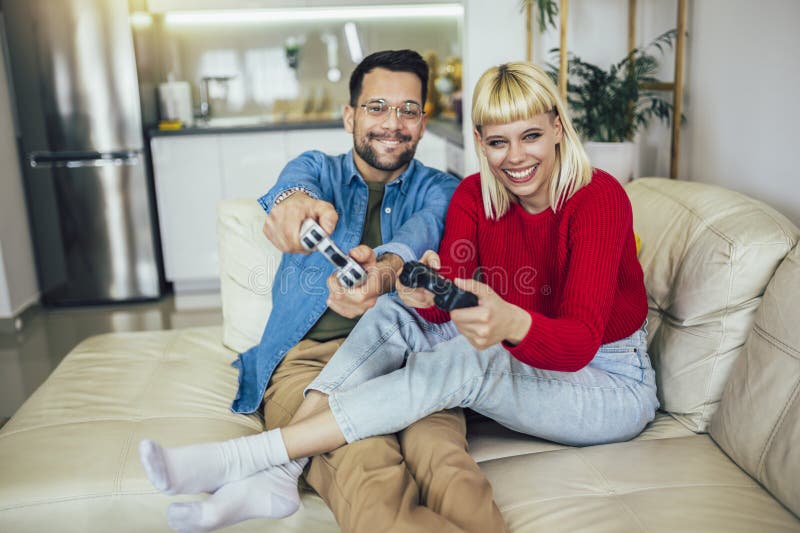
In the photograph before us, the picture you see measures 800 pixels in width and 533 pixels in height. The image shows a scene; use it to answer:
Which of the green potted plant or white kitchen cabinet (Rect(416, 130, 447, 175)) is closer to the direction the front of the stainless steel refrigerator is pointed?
the green potted plant

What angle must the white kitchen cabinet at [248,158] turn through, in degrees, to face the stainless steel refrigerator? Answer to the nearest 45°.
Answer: approximately 90° to its right

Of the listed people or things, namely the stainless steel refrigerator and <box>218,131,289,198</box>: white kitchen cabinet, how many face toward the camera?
2

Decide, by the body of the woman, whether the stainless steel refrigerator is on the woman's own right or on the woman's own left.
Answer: on the woman's own right

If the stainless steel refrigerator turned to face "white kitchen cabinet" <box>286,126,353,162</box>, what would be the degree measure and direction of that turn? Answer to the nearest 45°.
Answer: approximately 90° to its left

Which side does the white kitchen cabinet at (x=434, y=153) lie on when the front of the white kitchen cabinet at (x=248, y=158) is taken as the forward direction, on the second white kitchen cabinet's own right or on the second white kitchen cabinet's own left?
on the second white kitchen cabinet's own left

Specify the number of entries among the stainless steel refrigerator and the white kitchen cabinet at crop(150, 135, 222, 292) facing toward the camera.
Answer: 2

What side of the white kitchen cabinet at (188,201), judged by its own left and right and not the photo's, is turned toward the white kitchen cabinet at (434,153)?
left
